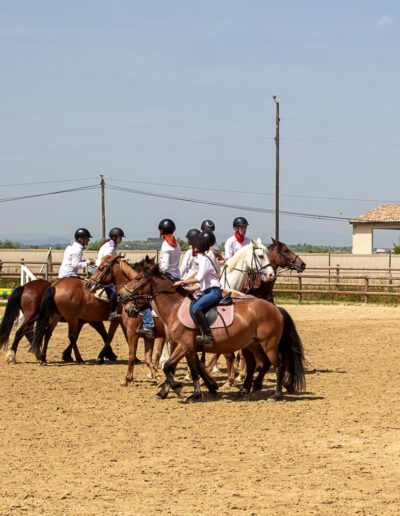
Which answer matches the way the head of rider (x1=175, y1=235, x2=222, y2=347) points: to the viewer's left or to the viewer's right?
to the viewer's left

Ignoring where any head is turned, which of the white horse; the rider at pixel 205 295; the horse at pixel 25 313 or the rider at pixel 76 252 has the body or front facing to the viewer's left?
the rider at pixel 205 295

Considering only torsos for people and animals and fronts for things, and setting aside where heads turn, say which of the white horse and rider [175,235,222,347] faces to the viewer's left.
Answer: the rider

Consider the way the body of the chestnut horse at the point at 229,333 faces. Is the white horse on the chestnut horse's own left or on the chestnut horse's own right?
on the chestnut horse's own right

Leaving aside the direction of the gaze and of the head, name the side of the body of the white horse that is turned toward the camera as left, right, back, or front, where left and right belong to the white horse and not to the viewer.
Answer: right

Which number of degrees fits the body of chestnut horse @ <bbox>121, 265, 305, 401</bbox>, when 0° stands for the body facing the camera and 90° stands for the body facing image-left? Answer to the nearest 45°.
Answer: approximately 90°

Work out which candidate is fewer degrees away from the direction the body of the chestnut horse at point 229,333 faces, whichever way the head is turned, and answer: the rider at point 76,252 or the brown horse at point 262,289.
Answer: the rider

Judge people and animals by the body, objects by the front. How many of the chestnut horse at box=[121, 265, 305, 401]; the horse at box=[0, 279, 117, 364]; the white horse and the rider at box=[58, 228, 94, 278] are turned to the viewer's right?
3

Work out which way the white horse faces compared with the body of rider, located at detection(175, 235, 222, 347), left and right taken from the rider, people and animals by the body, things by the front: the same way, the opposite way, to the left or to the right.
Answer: the opposite way

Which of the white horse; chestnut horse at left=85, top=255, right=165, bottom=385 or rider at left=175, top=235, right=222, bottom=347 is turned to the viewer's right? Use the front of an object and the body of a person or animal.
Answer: the white horse

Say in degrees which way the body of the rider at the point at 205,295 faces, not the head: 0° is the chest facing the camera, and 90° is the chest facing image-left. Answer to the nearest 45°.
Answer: approximately 90°

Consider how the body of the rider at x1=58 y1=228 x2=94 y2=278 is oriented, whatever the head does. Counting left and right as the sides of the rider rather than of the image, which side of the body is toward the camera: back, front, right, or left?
right
